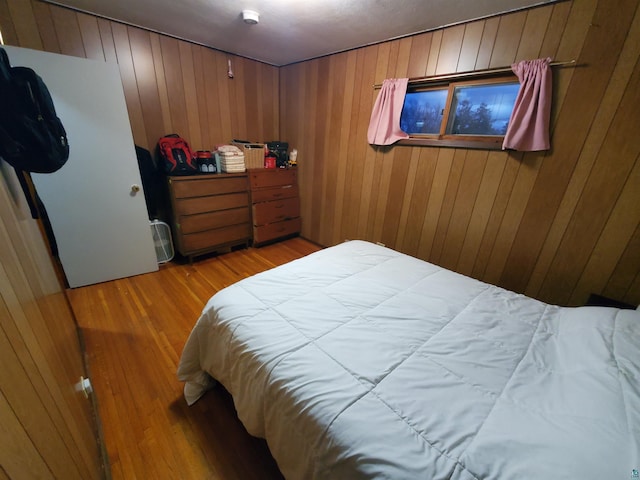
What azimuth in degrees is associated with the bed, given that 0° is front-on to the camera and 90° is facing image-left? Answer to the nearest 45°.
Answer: approximately 135°

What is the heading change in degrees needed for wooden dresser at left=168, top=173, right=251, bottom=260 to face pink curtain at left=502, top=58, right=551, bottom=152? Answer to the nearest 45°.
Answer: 0° — it already faces it

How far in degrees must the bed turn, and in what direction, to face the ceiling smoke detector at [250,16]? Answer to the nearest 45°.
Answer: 0° — it already faces it

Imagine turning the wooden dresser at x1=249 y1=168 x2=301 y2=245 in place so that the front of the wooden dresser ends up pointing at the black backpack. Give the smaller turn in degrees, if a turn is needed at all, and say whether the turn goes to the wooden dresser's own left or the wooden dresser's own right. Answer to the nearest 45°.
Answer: approximately 45° to the wooden dresser's own right

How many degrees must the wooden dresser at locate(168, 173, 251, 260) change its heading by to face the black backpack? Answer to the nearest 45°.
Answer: approximately 45° to its right

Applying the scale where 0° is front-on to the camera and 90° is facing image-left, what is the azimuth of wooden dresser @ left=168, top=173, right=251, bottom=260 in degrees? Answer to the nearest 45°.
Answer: approximately 315°

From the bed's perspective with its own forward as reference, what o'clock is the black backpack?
The black backpack is roughly at 10 o'clock from the bed.
